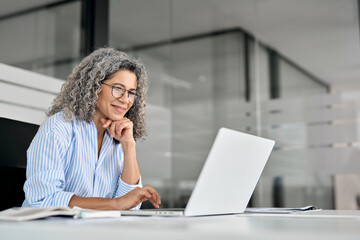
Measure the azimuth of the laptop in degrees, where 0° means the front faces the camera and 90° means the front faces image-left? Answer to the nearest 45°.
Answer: approximately 135°

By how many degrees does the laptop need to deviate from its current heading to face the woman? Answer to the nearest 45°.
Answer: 0° — it already faces them

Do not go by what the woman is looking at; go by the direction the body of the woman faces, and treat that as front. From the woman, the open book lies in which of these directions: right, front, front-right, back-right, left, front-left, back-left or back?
front-right

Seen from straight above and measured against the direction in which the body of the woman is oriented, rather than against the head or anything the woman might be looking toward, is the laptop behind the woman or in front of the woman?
in front

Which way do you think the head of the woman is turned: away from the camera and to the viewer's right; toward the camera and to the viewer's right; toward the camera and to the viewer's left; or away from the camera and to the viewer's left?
toward the camera and to the viewer's right

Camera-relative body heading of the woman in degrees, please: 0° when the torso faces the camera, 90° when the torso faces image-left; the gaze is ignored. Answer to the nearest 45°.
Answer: approximately 315°

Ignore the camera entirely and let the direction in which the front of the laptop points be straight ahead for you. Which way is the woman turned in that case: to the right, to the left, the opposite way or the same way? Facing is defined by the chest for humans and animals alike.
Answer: the opposite way
